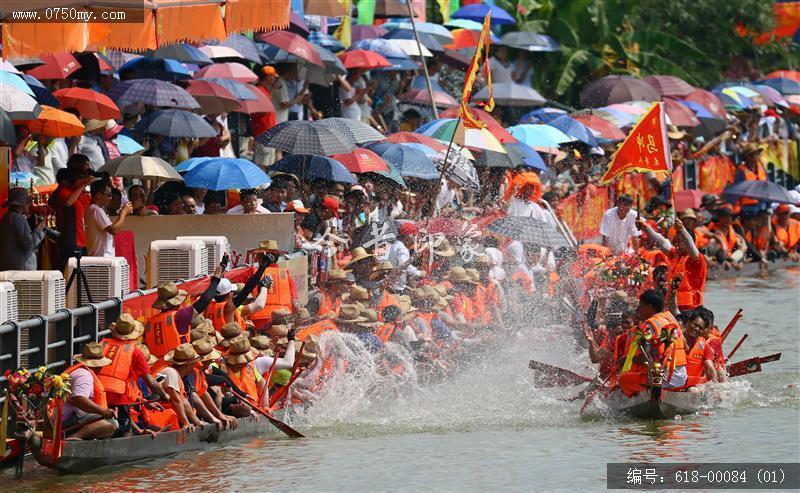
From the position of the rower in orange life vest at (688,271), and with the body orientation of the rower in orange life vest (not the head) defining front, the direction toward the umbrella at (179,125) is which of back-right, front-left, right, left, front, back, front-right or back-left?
front-right

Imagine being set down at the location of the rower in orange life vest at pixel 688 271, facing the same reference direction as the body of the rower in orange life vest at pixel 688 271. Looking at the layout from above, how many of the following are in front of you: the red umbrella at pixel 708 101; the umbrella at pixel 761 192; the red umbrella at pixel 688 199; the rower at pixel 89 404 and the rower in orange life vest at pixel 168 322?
2

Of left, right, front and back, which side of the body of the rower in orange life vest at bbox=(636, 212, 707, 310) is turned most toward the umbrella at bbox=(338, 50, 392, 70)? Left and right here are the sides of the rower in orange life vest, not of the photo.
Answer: right

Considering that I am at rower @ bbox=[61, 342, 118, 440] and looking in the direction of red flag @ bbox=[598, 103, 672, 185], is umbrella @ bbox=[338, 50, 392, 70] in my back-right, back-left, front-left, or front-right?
front-left

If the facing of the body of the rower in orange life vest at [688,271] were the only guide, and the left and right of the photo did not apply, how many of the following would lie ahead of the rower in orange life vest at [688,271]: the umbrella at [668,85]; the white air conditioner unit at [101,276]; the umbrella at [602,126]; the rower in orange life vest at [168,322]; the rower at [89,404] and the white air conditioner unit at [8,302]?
4

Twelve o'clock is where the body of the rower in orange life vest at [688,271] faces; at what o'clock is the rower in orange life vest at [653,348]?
the rower in orange life vest at [653,348] is roughly at 11 o'clock from the rower in orange life vest at [688,271].

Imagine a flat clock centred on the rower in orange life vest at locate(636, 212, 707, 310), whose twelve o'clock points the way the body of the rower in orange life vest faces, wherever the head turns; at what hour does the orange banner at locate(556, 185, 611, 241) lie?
The orange banner is roughly at 4 o'clock from the rower in orange life vest.

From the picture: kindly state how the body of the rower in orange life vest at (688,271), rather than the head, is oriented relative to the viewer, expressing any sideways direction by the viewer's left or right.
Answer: facing the viewer and to the left of the viewer
